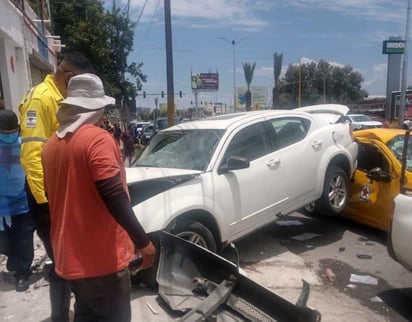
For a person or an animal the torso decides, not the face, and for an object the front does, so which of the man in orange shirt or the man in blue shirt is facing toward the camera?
the man in blue shirt

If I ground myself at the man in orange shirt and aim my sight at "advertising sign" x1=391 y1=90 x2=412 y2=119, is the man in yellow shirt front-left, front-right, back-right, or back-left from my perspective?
front-left

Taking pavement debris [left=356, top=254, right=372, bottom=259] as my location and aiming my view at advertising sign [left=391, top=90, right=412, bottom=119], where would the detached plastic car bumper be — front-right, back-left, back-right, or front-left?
back-left

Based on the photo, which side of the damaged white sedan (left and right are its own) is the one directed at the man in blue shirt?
front

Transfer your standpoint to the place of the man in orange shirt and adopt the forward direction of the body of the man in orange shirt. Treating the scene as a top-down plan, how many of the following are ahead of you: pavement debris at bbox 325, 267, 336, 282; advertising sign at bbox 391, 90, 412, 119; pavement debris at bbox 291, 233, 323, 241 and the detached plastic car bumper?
4

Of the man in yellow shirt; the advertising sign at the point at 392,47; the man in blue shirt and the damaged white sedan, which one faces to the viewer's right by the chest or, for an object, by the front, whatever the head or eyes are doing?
the man in yellow shirt

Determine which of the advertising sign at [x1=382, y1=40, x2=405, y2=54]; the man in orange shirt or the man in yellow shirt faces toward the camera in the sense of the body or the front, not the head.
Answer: the advertising sign

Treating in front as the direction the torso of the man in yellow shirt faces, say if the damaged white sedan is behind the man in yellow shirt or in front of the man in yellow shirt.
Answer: in front

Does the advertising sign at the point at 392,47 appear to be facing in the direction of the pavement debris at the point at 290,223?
yes

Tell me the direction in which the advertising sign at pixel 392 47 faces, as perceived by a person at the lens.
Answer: facing the viewer

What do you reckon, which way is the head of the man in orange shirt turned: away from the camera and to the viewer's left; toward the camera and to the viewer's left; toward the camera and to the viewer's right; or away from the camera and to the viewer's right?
away from the camera and to the viewer's right

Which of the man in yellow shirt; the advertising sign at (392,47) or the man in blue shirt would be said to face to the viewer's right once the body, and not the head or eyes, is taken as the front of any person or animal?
the man in yellow shirt

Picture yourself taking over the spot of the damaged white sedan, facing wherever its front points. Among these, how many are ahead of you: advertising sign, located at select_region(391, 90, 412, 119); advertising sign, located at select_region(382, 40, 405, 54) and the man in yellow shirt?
1

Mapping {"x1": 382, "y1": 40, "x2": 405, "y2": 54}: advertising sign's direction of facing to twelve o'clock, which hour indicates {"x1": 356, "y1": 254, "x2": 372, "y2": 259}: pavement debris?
The pavement debris is roughly at 12 o'clock from the advertising sign.

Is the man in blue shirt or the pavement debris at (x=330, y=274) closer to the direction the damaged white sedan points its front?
the man in blue shirt

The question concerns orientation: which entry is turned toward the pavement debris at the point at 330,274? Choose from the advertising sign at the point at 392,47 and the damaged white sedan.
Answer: the advertising sign
